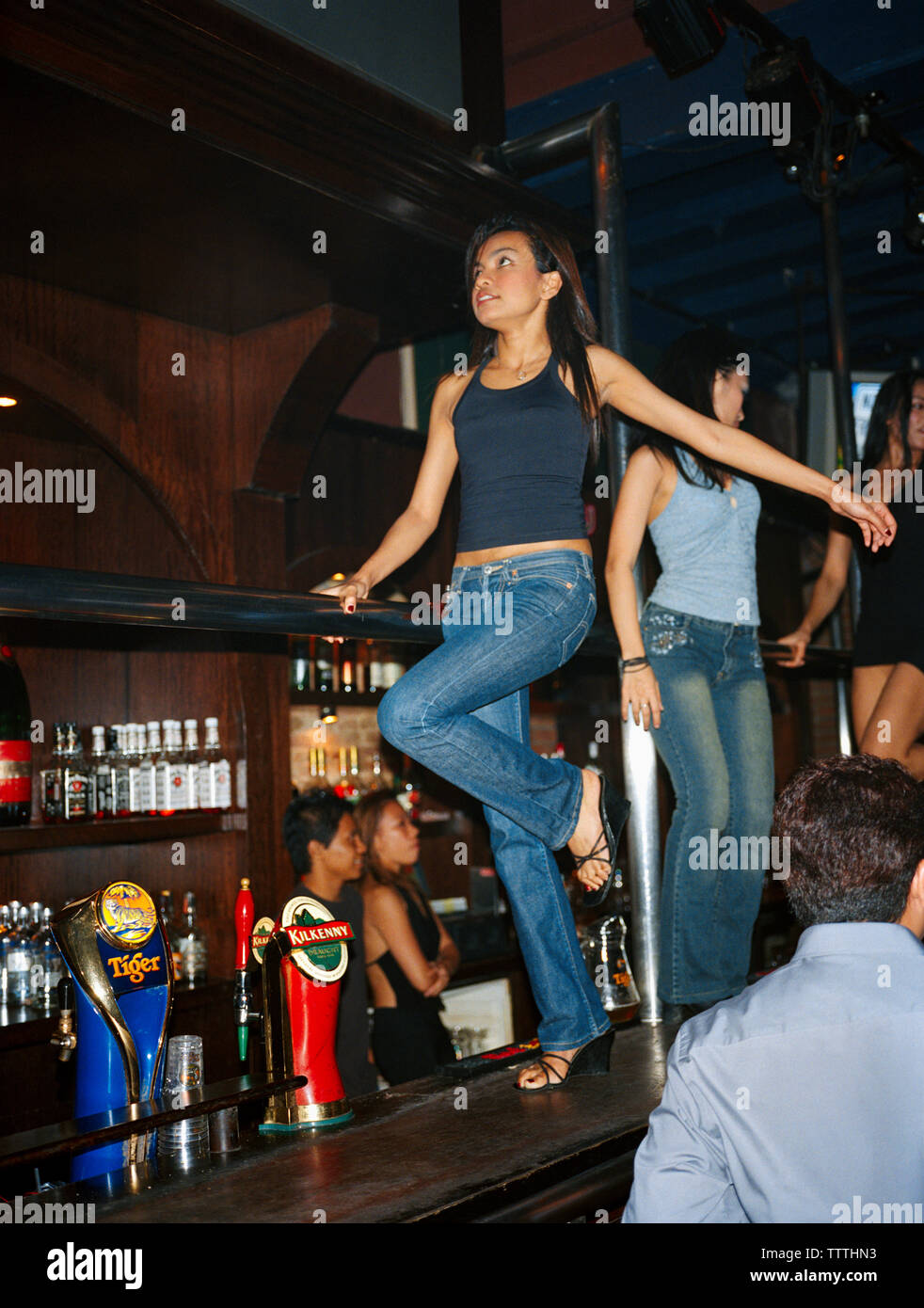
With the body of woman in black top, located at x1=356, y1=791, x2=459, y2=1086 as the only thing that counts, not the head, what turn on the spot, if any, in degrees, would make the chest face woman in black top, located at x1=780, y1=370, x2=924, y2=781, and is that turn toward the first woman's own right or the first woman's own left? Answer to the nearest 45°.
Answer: approximately 45° to the first woman's own right

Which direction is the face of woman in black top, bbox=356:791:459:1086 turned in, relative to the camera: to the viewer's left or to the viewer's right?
to the viewer's right

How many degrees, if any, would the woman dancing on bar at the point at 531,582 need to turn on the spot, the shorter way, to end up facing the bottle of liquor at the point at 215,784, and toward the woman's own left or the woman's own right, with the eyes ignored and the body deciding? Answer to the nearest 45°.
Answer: approximately 90° to the woman's own right

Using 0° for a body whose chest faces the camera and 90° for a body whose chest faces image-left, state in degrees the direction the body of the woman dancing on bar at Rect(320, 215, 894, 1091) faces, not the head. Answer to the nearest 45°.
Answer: approximately 45°

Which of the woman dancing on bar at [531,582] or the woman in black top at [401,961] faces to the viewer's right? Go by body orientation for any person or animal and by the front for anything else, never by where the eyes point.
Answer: the woman in black top

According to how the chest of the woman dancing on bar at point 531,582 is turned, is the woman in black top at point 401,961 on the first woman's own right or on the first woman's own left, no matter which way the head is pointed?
on the first woman's own right

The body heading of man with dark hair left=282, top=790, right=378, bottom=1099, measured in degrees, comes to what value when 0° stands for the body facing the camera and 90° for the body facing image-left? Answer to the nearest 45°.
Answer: approximately 270°

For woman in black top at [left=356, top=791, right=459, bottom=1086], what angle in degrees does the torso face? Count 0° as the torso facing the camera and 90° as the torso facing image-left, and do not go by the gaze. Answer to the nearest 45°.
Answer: approximately 270°
